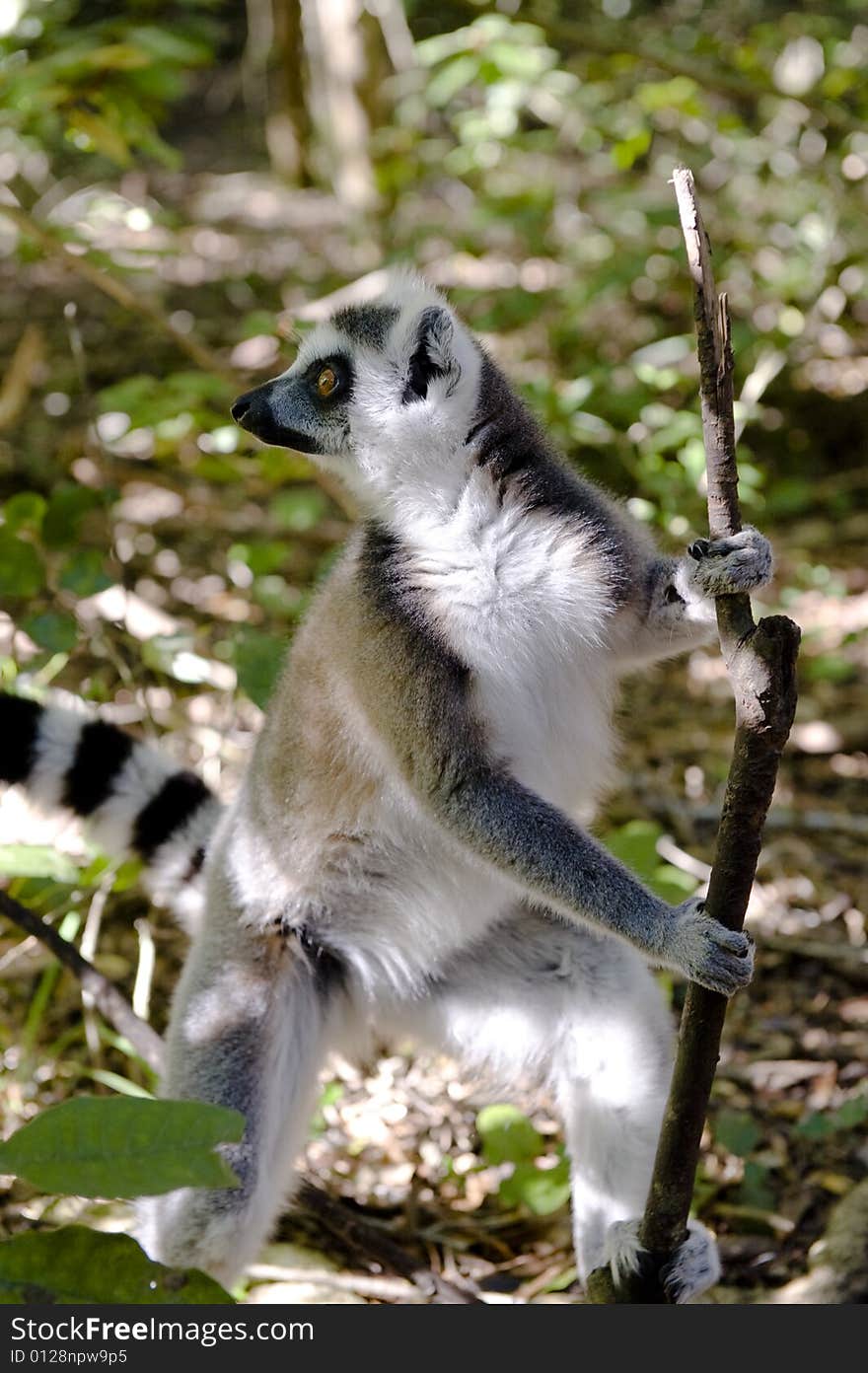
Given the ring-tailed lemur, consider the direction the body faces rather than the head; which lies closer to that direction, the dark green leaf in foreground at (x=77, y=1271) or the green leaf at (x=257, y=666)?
the dark green leaf in foreground

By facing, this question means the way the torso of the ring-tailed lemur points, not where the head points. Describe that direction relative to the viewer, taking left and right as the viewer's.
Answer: facing the viewer and to the right of the viewer

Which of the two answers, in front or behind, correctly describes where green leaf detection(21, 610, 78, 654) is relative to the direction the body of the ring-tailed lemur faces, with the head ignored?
behind
